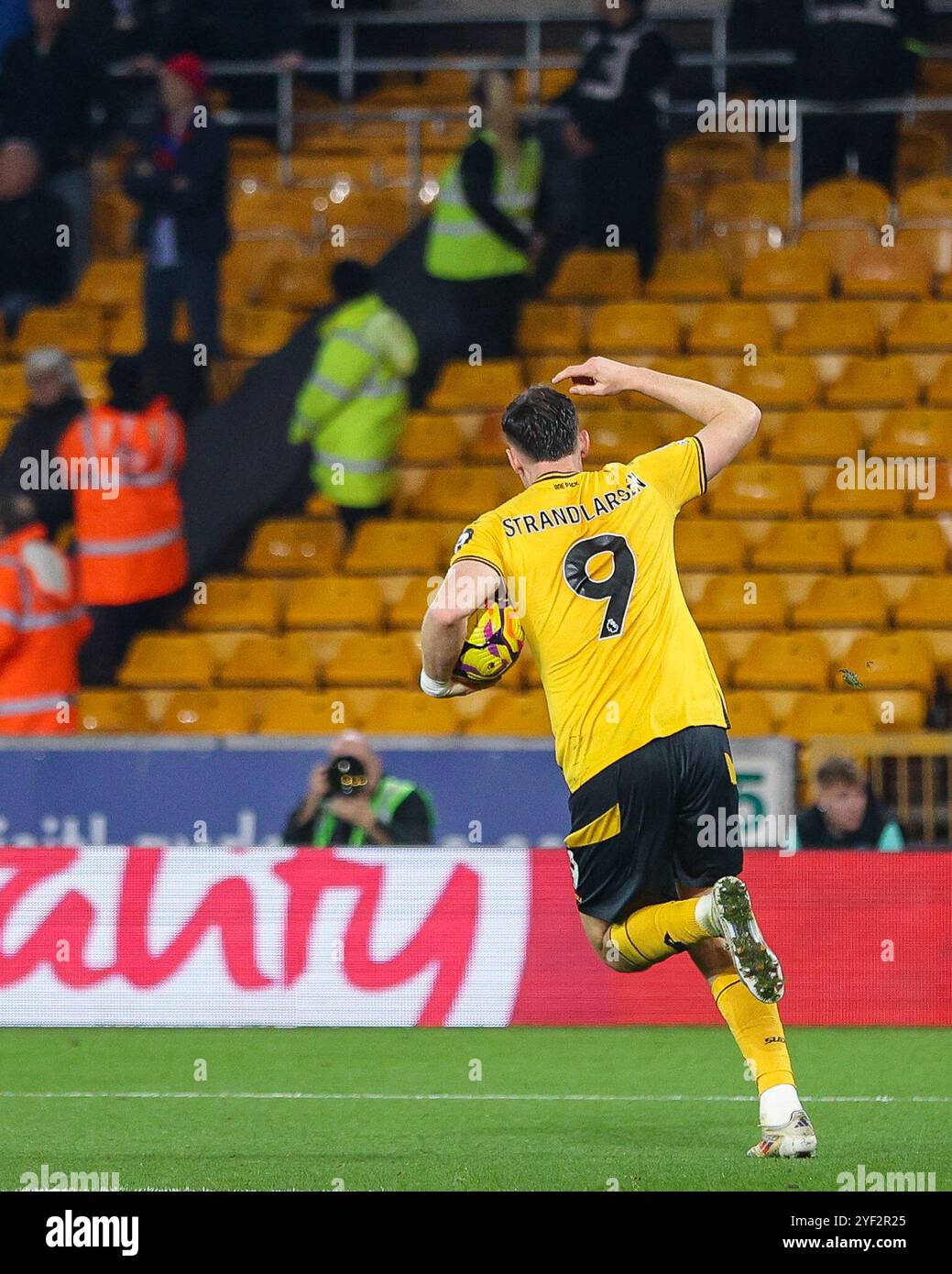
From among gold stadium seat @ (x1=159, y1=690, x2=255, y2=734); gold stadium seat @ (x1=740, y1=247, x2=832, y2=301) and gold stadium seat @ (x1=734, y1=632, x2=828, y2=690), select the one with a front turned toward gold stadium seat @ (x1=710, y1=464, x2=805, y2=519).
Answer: gold stadium seat @ (x1=740, y1=247, x2=832, y2=301)

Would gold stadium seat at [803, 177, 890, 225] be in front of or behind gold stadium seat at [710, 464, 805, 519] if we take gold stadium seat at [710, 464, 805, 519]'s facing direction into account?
behind

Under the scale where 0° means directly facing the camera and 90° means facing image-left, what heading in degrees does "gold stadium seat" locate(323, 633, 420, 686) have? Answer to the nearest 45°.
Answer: approximately 0°

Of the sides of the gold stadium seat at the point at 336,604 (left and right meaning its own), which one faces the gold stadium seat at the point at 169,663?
right

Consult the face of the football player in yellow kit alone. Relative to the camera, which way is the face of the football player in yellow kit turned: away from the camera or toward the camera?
away from the camera

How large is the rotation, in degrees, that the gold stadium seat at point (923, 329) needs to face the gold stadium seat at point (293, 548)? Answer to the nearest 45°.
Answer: approximately 90° to its right

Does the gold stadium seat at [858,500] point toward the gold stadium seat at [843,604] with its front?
yes
